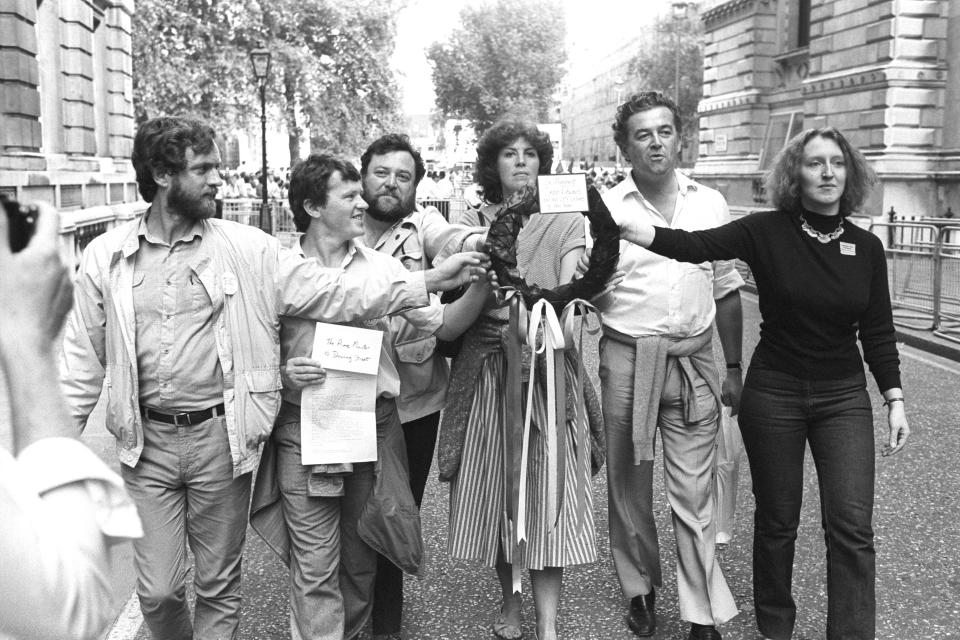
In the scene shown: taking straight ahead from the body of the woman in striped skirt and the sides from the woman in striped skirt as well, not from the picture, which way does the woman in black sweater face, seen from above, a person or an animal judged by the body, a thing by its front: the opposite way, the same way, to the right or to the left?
the same way

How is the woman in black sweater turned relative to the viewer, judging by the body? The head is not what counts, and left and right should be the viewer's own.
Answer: facing the viewer

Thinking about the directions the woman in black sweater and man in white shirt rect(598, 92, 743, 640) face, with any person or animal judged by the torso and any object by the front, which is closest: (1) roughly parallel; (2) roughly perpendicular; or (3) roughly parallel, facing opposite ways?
roughly parallel

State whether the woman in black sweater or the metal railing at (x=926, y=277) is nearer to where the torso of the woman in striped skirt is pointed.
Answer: the woman in black sweater

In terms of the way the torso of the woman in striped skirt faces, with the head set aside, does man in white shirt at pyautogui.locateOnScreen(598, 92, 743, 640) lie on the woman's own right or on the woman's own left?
on the woman's own left

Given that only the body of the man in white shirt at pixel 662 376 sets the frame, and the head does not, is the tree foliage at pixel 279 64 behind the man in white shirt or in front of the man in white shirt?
behind

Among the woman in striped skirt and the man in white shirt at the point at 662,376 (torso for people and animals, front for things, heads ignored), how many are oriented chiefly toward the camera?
2

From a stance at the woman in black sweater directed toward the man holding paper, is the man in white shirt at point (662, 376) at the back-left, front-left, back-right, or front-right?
front-right

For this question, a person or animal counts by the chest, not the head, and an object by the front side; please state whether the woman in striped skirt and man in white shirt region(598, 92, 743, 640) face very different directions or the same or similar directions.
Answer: same or similar directions

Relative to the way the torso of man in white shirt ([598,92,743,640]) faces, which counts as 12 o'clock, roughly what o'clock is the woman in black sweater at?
The woman in black sweater is roughly at 10 o'clock from the man in white shirt.

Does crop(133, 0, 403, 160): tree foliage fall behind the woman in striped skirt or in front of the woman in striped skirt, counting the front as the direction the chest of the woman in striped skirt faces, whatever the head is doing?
behind

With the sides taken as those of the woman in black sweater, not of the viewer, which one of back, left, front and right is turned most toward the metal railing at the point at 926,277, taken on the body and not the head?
back

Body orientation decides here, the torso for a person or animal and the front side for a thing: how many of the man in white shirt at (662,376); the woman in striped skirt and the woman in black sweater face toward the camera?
3

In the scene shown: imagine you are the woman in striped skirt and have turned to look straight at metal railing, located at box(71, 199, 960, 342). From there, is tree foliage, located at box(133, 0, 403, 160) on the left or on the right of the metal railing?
left

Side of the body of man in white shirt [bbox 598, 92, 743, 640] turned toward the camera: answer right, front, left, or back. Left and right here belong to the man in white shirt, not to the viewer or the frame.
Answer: front

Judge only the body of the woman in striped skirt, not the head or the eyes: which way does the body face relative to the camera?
toward the camera
